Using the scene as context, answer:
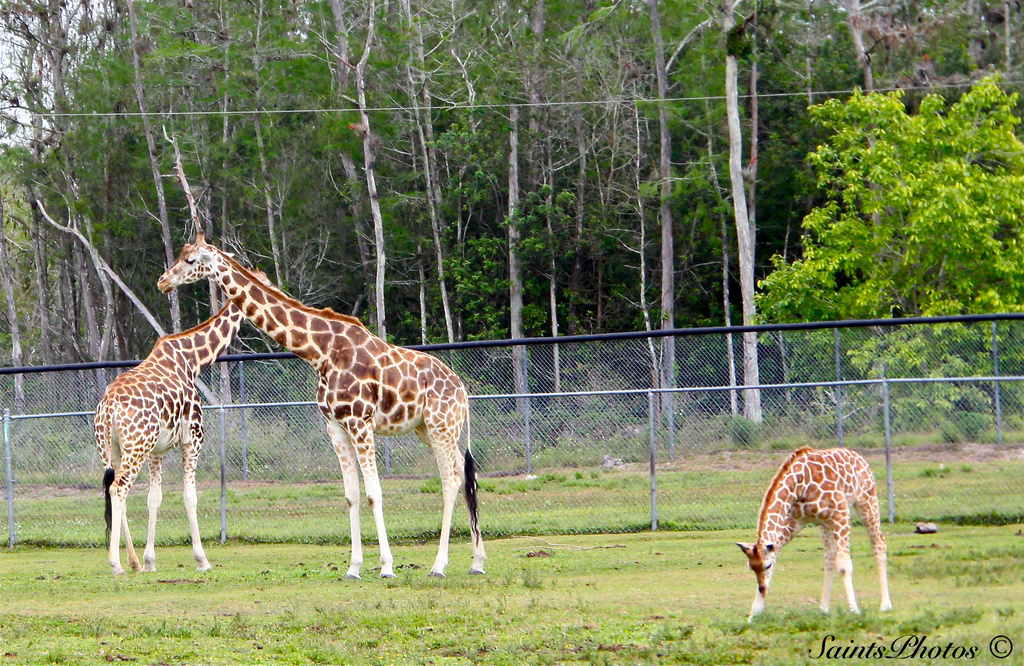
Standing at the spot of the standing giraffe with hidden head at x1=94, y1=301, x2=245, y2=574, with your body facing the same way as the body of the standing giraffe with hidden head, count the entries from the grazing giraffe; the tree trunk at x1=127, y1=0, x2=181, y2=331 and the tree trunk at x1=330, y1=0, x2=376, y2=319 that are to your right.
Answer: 1

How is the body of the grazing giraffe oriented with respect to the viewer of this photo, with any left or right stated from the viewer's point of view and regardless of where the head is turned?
facing the viewer and to the left of the viewer

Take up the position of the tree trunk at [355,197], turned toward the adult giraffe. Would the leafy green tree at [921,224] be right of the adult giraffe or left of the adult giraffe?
left

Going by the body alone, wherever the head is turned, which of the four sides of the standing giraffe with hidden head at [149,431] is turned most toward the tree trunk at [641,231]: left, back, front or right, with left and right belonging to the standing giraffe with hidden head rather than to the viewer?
front

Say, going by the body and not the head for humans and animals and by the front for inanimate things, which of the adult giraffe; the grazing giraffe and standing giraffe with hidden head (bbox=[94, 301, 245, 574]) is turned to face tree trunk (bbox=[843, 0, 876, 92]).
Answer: the standing giraffe with hidden head

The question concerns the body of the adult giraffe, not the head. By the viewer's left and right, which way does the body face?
facing to the left of the viewer

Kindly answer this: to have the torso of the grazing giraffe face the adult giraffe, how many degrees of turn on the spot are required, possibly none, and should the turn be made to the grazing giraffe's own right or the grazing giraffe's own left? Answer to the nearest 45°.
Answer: approximately 90° to the grazing giraffe's own right

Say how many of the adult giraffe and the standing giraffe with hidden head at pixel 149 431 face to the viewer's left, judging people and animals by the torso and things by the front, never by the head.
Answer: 1

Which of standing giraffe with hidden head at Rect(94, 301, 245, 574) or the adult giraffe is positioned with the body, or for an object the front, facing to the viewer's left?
the adult giraffe

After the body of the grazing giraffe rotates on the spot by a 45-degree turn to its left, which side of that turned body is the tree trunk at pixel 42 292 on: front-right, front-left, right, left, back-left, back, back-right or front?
back-right

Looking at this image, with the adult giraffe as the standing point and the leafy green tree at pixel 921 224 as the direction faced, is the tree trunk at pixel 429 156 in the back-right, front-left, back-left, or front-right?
front-left

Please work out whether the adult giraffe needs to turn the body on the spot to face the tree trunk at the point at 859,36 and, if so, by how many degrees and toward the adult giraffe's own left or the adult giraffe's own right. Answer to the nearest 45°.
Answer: approximately 135° to the adult giraffe's own right

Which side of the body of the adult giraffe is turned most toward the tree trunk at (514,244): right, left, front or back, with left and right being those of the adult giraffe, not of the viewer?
right

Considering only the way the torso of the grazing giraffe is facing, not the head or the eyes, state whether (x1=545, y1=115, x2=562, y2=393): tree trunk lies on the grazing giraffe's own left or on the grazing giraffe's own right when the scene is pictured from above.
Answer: on the grazing giraffe's own right
